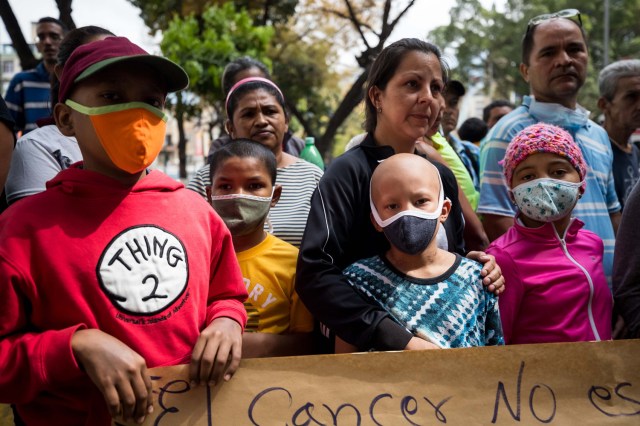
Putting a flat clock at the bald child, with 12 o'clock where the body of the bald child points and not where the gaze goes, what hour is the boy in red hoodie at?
The boy in red hoodie is roughly at 2 o'clock from the bald child.

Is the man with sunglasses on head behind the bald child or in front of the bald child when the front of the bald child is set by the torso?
behind

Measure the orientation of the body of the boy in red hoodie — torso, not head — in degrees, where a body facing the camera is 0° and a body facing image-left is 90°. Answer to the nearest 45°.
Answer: approximately 315°

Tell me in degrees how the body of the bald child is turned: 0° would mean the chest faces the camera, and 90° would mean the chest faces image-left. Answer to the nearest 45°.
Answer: approximately 0°

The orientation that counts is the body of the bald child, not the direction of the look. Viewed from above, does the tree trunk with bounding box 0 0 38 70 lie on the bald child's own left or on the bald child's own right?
on the bald child's own right

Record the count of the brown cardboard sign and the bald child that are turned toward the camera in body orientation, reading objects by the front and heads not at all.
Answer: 2

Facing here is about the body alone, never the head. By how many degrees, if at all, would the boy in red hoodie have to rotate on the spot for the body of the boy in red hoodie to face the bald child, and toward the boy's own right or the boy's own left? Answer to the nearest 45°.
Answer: approximately 45° to the boy's own left

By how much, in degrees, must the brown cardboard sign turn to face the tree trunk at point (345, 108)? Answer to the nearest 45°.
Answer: approximately 180°

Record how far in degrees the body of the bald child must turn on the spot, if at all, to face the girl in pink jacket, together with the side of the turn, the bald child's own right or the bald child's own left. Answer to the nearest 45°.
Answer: approximately 135° to the bald child's own left

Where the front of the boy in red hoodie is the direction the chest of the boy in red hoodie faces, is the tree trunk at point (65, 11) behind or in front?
behind

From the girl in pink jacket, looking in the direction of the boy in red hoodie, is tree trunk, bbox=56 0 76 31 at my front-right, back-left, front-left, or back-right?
front-right

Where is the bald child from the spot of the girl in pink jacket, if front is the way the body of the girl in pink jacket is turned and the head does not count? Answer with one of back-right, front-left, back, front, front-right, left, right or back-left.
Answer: right

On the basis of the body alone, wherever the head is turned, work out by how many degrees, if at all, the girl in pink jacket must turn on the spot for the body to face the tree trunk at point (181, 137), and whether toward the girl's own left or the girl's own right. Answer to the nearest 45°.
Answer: approximately 180°

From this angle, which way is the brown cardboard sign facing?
toward the camera
